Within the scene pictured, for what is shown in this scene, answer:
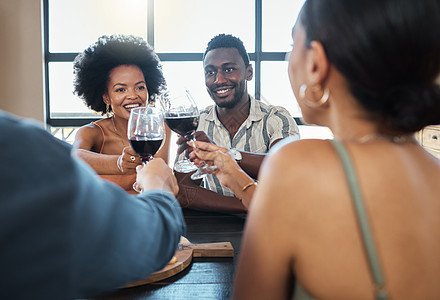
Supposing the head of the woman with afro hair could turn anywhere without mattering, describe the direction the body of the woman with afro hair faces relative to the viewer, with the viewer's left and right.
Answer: facing the viewer and to the right of the viewer

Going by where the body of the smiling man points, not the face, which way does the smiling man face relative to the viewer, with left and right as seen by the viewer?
facing the viewer and to the left of the viewer

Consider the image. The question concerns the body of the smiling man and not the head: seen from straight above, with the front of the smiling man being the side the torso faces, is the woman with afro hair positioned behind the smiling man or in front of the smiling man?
in front

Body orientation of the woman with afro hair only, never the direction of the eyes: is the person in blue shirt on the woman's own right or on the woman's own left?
on the woman's own right

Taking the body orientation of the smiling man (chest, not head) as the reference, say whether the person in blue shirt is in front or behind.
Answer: in front

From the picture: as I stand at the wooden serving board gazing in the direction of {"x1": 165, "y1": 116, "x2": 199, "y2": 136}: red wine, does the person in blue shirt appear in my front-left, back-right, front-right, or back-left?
back-left

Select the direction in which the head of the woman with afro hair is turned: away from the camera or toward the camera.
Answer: toward the camera

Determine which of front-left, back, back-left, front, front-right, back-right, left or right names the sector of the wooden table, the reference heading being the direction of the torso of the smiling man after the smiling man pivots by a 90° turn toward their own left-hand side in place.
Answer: front-right

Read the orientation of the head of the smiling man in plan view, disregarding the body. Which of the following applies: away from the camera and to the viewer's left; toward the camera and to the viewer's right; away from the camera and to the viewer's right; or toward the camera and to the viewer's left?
toward the camera and to the viewer's left

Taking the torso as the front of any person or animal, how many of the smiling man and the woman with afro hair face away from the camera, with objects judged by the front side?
0

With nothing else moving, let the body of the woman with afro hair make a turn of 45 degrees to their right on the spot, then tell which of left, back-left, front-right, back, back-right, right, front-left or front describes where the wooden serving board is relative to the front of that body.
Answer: front
